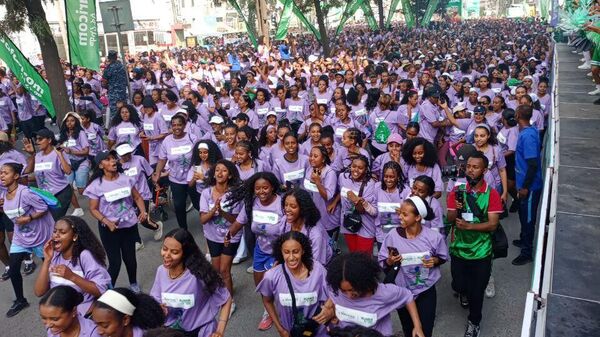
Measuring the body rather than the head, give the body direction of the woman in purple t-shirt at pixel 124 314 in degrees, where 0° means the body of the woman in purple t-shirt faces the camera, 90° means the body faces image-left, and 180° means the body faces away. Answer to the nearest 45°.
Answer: approximately 45°

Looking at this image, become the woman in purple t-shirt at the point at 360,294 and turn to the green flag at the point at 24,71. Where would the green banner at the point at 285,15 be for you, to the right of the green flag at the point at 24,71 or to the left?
right

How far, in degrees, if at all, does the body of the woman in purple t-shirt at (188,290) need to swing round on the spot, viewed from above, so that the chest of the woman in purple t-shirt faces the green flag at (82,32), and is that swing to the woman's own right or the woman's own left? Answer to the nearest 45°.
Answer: approximately 135° to the woman's own right

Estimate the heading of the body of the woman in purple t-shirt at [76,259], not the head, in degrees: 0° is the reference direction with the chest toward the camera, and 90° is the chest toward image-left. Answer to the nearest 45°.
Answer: approximately 45°

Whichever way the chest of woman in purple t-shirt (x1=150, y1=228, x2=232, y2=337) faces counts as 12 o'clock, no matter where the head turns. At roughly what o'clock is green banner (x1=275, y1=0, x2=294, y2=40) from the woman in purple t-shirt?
The green banner is roughly at 5 o'clock from the woman in purple t-shirt.
